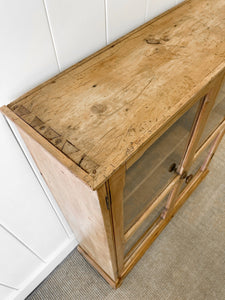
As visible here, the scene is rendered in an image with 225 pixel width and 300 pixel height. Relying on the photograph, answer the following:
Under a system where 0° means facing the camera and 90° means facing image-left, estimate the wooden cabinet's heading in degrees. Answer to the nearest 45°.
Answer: approximately 315°
